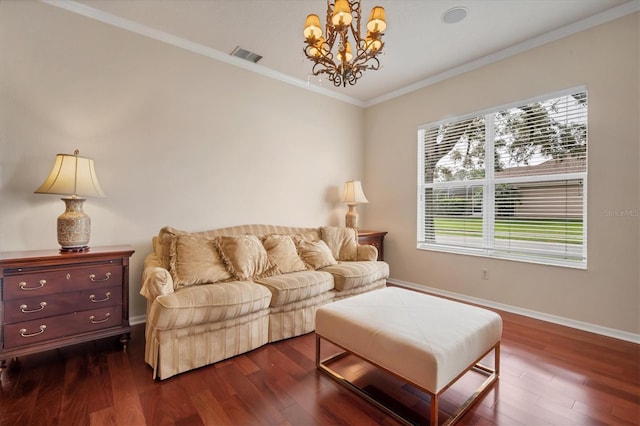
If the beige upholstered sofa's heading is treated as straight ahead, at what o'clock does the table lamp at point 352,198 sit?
The table lamp is roughly at 9 o'clock from the beige upholstered sofa.

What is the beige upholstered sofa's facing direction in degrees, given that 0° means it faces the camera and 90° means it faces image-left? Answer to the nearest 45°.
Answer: approximately 315°

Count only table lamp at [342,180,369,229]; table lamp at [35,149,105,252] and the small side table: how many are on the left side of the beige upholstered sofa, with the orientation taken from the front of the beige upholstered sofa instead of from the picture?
2

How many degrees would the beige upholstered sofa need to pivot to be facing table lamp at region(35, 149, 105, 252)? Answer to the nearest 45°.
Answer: approximately 135° to its right

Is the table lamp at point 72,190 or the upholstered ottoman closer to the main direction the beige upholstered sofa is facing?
the upholstered ottoman

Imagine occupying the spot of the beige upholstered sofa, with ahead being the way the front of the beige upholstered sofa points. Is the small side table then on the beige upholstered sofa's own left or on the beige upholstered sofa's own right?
on the beige upholstered sofa's own left

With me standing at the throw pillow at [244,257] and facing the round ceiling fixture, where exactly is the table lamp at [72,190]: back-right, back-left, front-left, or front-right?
back-right

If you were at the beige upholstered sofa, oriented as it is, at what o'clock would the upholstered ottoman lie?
The upholstered ottoman is roughly at 12 o'clock from the beige upholstered sofa.

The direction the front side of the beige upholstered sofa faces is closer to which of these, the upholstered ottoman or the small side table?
the upholstered ottoman
